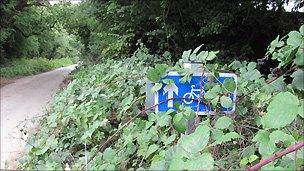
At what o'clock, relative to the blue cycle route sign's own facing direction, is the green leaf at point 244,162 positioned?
The green leaf is roughly at 11 o'clock from the blue cycle route sign.

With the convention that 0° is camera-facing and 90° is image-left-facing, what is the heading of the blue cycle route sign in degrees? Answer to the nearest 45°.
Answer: approximately 0°
